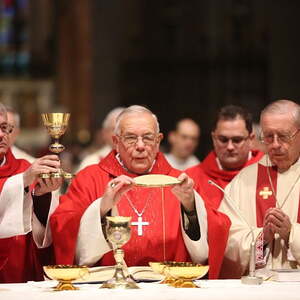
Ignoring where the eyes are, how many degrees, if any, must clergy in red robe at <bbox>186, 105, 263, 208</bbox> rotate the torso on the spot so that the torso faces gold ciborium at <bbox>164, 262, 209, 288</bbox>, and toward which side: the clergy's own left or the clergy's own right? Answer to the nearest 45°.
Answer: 0° — they already face it

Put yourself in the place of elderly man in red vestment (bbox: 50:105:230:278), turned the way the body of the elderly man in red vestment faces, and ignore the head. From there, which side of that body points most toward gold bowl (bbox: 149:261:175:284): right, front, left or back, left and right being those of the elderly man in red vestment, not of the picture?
front

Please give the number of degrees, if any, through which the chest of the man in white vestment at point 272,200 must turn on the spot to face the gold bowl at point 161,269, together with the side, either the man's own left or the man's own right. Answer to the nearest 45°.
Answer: approximately 45° to the man's own right

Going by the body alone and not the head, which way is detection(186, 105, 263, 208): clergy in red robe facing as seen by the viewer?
toward the camera

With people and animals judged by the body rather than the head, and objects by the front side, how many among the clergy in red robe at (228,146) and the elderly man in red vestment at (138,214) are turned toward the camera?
2

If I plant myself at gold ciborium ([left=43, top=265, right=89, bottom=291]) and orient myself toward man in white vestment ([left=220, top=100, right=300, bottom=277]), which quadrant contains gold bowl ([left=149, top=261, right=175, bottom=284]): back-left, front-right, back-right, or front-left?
front-right

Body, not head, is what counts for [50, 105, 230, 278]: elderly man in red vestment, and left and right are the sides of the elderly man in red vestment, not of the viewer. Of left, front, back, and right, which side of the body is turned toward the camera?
front

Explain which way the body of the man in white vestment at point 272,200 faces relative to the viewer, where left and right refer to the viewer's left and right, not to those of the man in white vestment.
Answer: facing the viewer

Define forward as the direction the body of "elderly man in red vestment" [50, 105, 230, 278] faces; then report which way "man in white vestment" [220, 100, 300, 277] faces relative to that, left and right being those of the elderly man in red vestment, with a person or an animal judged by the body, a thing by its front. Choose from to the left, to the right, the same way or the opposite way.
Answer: the same way

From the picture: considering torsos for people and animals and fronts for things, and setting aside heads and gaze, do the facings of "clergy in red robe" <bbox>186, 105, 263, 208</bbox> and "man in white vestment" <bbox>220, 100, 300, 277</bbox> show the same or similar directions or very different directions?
same or similar directions

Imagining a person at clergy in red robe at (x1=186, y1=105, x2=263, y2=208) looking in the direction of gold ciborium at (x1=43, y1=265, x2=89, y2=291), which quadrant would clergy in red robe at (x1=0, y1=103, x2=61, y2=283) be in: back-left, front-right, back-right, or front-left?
front-right

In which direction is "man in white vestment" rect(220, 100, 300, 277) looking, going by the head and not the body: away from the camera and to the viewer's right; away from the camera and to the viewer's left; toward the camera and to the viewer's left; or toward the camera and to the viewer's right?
toward the camera and to the viewer's left

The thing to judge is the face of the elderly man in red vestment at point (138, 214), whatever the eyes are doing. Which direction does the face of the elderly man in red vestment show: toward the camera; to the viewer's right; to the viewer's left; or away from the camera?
toward the camera

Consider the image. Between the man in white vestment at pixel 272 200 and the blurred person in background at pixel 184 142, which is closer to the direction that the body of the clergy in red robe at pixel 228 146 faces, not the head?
the man in white vestment

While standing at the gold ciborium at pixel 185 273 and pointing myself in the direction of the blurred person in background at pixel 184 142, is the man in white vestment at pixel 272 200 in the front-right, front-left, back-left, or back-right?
front-right

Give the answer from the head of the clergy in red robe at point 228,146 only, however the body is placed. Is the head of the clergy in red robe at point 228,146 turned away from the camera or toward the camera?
toward the camera

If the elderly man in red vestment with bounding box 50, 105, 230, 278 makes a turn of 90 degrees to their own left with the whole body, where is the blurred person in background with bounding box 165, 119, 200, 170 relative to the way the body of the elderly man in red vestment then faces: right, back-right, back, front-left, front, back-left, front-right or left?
left
